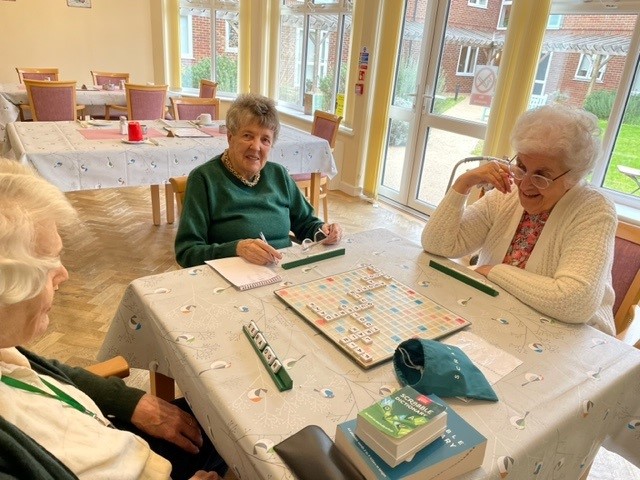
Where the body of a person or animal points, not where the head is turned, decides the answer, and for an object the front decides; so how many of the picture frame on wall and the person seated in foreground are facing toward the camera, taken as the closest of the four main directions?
1

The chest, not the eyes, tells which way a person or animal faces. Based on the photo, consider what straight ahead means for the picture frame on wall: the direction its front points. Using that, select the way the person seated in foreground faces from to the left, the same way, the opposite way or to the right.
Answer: to the left

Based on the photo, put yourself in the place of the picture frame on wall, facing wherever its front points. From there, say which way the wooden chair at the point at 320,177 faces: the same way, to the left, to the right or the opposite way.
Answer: to the right

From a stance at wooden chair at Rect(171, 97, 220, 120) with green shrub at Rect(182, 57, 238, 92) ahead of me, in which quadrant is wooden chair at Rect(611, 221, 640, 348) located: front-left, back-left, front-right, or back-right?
back-right

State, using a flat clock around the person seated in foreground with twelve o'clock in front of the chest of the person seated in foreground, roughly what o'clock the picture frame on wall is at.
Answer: The picture frame on wall is roughly at 9 o'clock from the person seated in foreground.

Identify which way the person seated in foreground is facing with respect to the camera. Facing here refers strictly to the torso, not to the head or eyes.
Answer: to the viewer's right

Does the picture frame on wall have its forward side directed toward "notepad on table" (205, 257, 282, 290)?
yes

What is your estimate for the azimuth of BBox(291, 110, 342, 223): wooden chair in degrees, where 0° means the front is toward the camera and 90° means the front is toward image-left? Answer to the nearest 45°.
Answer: approximately 45°

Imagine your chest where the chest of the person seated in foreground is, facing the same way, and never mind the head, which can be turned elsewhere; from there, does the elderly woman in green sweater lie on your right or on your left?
on your left

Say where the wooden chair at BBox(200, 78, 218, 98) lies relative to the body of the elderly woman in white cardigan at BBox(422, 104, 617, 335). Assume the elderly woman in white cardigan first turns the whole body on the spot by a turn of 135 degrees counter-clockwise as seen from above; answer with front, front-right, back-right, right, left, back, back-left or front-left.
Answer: back-left
